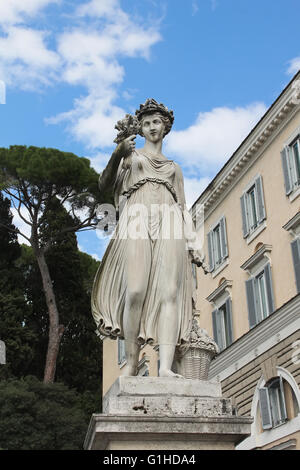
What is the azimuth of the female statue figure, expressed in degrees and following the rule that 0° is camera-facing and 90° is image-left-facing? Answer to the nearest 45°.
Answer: approximately 0°
